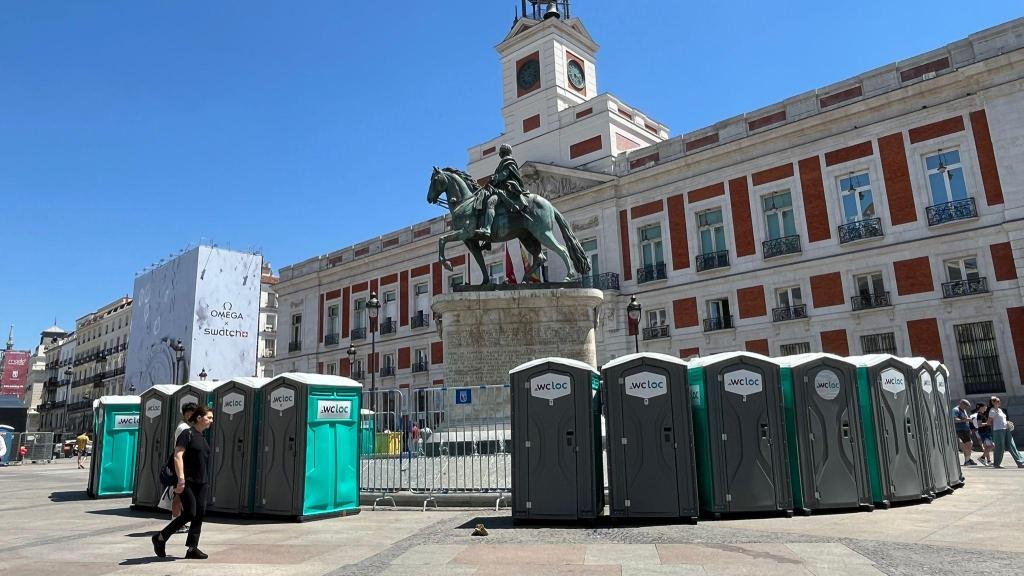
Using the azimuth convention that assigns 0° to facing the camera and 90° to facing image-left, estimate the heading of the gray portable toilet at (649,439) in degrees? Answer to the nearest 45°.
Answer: approximately 0°

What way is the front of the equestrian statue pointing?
to the viewer's left

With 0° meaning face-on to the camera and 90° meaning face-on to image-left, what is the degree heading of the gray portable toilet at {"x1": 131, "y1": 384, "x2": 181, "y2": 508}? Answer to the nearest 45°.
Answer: approximately 45°

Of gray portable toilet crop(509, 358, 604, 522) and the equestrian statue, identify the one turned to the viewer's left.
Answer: the equestrian statue

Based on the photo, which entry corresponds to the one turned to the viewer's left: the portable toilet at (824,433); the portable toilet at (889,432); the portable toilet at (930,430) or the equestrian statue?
the equestrian statue

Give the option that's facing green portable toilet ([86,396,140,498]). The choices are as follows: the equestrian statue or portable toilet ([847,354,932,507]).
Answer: the equestrian statue

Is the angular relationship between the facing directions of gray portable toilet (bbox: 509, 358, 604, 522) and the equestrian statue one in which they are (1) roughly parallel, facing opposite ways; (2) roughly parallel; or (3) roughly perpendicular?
roughly perpendicular

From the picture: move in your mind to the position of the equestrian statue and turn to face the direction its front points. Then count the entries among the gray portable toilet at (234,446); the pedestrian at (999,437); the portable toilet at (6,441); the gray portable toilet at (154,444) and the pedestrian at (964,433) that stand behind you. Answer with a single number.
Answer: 2
